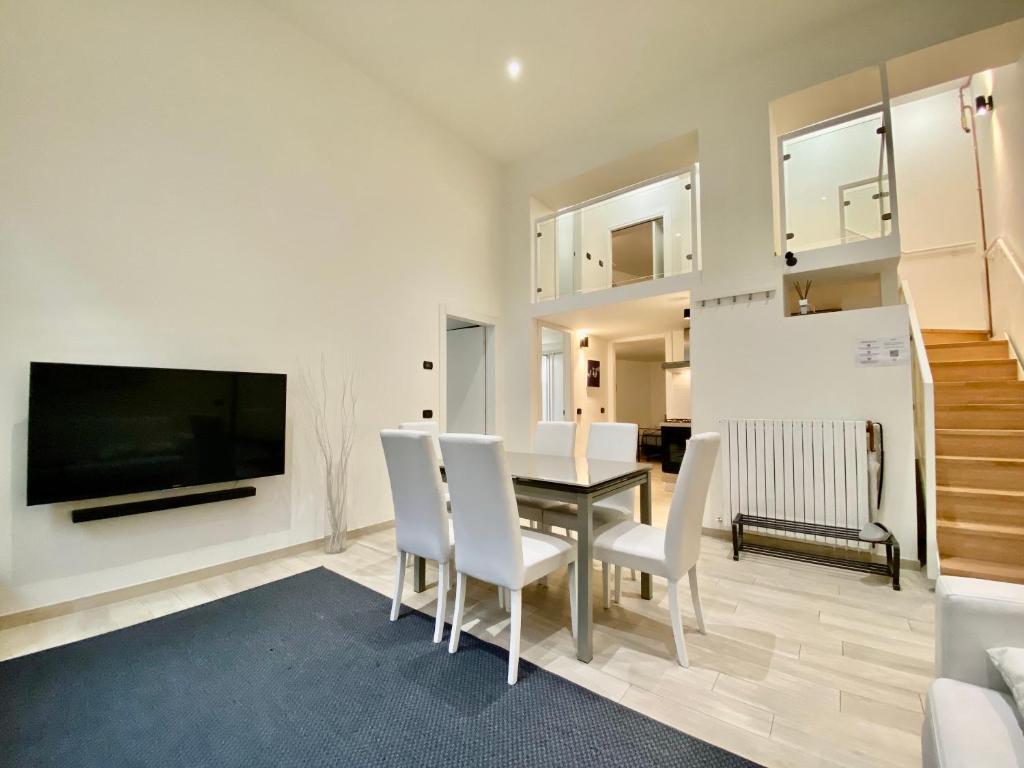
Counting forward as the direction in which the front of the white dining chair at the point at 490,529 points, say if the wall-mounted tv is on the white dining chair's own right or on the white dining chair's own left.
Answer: on the white dining chair's own left

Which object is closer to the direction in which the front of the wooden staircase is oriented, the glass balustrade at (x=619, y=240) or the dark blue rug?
the dark blue rug

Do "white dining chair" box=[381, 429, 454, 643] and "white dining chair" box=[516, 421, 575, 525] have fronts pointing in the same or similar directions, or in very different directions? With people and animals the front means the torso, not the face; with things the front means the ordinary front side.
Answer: very different directions

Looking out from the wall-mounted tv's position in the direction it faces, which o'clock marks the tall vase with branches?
The tall vase with branches is roughly at 10 o'clock from the wall-mounted tv.

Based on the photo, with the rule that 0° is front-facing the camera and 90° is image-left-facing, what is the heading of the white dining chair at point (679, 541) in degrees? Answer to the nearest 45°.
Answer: approximately 135°

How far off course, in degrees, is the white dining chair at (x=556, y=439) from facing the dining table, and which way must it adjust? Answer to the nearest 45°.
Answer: approximately 45° to its left

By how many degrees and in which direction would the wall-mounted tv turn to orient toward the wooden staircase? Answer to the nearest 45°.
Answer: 0° — it already faces it

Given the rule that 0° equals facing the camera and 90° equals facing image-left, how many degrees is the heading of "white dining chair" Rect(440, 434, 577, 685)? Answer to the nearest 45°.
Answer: approximately 225°

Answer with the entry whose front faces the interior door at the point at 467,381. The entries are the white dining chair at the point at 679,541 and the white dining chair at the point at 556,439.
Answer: the white dining chair at the point at 679,541

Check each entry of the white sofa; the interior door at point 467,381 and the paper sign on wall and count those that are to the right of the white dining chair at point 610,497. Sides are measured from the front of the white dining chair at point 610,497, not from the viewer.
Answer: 1

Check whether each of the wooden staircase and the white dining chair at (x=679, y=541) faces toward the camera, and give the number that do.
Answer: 1
